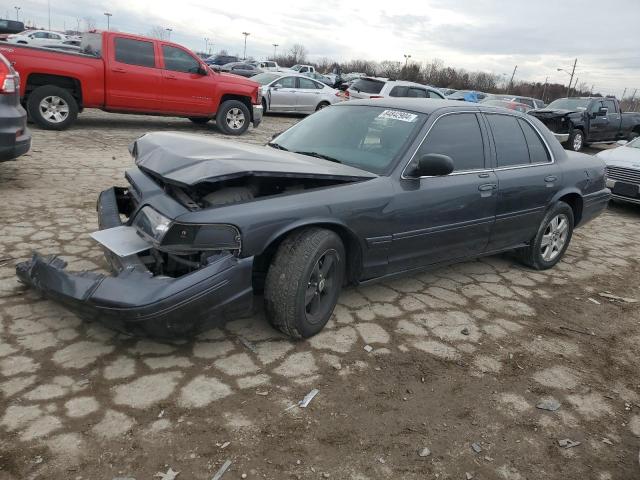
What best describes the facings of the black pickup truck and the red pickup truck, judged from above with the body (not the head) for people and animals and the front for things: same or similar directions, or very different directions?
very different directions

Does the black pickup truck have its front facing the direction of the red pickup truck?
yes

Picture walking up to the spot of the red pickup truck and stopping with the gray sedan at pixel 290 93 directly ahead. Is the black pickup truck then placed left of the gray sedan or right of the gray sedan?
right

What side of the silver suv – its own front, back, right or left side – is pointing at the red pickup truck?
back

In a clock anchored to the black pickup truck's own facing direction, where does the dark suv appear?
The dark suv is roughly at 11 o'clock from the black pickup truck.

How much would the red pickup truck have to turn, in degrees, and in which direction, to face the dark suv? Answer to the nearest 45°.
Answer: approximately 90° to its right

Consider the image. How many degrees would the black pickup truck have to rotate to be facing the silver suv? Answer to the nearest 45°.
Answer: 0° — it already faces it

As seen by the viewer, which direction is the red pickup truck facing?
to the viewer's right

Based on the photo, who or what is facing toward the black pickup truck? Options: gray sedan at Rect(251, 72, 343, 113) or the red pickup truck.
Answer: the red pickup truck

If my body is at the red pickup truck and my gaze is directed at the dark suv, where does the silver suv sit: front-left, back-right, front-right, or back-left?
back-left

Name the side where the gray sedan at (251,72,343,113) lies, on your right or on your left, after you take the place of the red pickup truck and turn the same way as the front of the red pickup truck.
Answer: on your left

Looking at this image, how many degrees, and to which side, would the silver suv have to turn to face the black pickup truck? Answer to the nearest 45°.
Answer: approximately 45° to its right

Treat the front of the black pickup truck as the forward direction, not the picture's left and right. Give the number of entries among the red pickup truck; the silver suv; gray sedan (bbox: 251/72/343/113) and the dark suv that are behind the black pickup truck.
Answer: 0

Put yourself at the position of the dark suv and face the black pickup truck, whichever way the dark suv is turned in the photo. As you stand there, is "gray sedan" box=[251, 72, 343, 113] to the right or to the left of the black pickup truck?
left

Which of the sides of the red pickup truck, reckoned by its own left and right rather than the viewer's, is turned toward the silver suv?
front

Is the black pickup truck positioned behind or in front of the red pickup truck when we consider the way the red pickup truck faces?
in front

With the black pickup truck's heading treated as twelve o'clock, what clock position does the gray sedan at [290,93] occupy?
The gray sedan is roughly at 1 o'clock from the black pickup truck.
